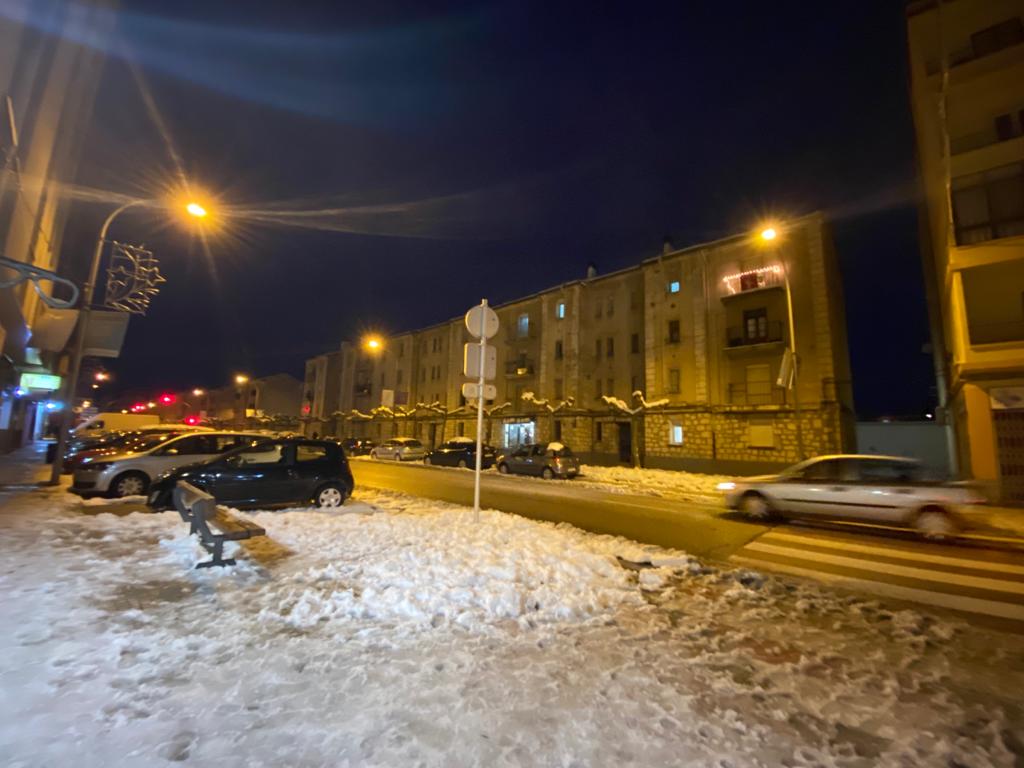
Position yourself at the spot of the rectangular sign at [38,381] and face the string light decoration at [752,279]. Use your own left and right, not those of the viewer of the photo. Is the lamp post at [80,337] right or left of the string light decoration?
right

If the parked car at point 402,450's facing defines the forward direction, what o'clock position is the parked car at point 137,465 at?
the parked car at point 137,465 is roughly at 8 o'clock from the parked car at point 402,450.

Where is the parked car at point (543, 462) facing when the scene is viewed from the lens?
facing away from the viewer and to the left of the viewer

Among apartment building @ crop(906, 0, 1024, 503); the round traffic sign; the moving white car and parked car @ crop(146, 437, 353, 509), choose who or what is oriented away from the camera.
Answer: the round traffic sign

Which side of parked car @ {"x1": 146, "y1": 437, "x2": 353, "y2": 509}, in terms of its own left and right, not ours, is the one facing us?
left

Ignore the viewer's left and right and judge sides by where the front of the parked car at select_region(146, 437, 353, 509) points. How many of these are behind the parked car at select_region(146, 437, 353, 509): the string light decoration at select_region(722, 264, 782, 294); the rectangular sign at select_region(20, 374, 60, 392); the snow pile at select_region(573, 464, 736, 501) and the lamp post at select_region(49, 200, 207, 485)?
2

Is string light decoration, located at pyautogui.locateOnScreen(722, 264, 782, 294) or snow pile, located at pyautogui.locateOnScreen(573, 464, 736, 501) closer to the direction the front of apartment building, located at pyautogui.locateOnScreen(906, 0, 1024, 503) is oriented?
the snow pile

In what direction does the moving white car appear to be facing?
to the viewer's left

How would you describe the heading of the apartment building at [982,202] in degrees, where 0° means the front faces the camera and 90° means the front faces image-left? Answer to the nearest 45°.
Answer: approximately 45°

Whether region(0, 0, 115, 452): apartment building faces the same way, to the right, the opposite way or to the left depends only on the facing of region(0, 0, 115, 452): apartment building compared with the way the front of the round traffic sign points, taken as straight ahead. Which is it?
to the right
